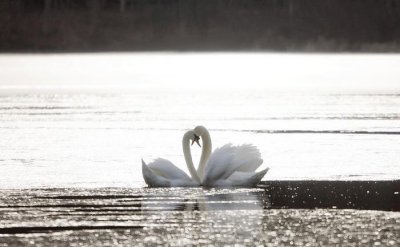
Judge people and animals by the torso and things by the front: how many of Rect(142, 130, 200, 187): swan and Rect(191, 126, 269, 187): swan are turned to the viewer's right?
1

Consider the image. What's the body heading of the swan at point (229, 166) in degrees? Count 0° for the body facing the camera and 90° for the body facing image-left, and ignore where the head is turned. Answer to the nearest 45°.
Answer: approximately 90°

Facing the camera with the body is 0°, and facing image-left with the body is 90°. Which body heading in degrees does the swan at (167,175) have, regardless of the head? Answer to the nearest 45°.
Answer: approximately 270°

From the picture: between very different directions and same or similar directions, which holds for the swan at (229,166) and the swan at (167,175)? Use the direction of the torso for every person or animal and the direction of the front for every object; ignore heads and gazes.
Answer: very different directions

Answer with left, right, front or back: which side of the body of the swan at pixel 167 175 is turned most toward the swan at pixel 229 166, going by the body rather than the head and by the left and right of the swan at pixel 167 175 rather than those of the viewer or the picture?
front

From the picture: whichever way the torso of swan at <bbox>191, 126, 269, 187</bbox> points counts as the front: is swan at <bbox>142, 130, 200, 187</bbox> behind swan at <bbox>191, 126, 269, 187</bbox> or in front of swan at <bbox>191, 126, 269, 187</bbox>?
in front
